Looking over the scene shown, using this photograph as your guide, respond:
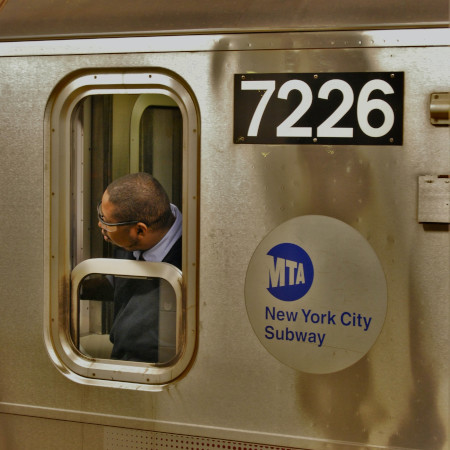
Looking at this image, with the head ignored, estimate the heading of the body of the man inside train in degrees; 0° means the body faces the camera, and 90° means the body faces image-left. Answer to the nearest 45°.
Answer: approximately 90°
